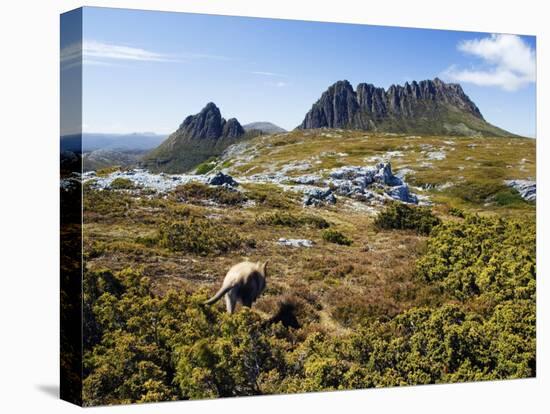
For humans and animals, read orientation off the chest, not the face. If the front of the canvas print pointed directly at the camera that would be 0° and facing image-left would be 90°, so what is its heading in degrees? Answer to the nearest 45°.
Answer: approximately 315°
